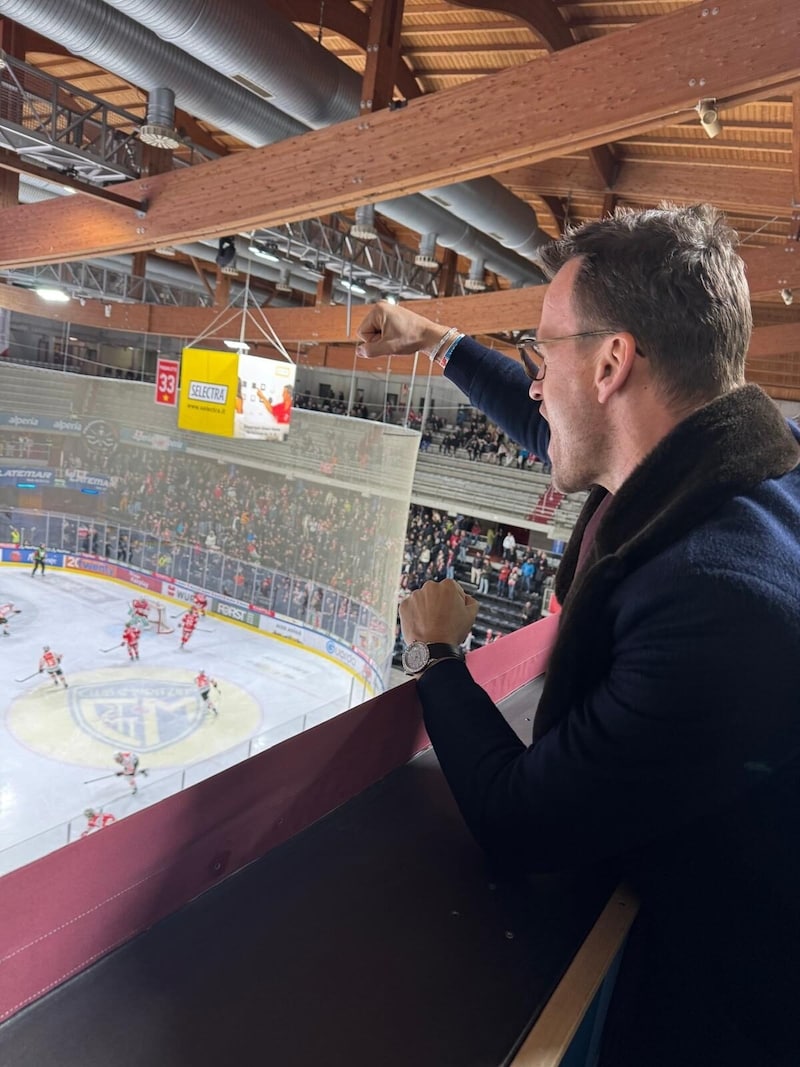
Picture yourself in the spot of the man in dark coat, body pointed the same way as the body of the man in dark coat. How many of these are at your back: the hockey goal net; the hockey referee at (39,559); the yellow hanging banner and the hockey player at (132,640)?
0

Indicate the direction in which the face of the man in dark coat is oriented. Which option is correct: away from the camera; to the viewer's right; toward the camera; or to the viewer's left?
to the viewer's left

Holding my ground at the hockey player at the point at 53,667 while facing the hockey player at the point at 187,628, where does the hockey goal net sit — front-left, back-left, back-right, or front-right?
front-left

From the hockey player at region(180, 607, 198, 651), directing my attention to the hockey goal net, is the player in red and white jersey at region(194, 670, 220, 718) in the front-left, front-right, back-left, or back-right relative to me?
back-left

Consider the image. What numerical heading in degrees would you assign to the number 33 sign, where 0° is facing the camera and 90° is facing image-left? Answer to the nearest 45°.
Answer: approximately 0°

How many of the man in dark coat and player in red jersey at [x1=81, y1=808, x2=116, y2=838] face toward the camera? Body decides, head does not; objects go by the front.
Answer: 0

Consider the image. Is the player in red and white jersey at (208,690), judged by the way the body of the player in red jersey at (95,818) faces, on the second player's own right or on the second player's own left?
on the second player's own right

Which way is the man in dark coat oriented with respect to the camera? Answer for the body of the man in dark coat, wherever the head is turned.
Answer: to the viewer's left

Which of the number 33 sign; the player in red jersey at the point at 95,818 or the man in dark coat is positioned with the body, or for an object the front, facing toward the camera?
the number 33 sign

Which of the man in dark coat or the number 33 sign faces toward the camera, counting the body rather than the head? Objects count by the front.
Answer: the number 33 sign
